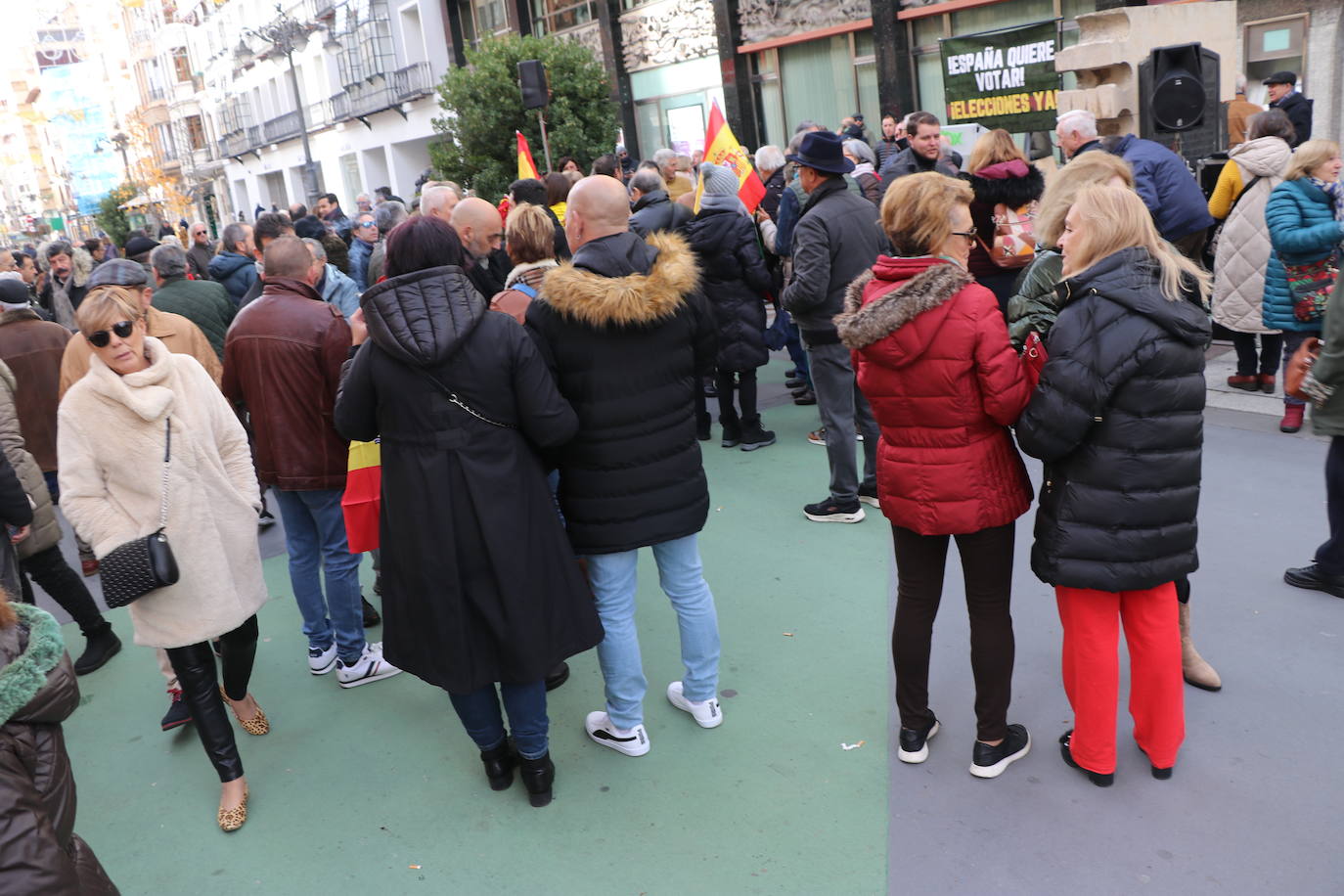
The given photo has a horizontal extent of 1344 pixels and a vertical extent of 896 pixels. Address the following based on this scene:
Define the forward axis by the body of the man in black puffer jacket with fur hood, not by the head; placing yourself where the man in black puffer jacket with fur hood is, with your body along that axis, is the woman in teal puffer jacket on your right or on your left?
on your right

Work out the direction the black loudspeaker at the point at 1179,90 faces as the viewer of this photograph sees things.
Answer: facing the viewer

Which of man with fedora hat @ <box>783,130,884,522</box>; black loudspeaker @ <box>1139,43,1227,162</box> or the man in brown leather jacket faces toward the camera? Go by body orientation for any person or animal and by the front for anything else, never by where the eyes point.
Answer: the black loudspeaker

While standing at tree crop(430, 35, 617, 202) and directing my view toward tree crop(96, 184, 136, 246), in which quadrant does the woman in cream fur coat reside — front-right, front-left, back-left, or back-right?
back-left

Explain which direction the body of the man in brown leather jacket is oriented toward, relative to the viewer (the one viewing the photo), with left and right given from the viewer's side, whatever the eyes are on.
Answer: facing away from the viewer and to the right of the viewer

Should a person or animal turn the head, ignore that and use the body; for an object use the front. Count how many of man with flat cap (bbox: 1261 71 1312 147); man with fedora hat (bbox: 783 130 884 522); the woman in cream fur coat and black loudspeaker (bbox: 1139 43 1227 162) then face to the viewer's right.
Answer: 0

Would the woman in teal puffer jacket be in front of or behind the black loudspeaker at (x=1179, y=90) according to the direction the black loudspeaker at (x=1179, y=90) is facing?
in front

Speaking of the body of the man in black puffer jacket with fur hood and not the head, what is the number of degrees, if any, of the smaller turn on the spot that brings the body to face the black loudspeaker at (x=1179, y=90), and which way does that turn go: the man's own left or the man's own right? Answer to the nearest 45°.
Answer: approximately 90° to the man's own right

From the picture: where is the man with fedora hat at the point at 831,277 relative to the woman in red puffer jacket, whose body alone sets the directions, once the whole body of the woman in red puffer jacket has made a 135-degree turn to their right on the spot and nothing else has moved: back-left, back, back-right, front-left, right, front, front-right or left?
back

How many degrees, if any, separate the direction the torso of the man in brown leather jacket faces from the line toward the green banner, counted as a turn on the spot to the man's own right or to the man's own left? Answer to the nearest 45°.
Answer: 0° — they already face it

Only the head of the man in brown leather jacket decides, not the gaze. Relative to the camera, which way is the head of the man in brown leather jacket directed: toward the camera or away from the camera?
away from the camera

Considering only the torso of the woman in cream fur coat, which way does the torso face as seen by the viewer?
toward the camera

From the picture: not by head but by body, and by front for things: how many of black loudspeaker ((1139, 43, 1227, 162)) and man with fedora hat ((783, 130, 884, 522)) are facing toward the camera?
1
